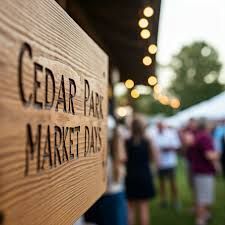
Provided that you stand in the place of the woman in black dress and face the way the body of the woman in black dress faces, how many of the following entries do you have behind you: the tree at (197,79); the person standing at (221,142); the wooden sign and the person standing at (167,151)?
1

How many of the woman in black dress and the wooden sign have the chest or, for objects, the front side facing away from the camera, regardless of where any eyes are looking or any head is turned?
1

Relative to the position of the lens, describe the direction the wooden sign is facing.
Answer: facing the viewer and to the right of the viewer

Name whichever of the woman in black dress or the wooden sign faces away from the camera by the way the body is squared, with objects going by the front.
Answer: the woman in black dress

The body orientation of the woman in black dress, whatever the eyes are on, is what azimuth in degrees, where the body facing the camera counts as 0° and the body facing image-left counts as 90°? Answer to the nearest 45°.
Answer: approximately 180°

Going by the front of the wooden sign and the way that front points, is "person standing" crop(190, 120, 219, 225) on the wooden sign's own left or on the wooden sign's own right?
on the wooden sign's own left

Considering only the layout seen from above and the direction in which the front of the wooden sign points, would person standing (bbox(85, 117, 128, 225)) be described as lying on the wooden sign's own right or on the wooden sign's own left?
on the wooden sign's own left
